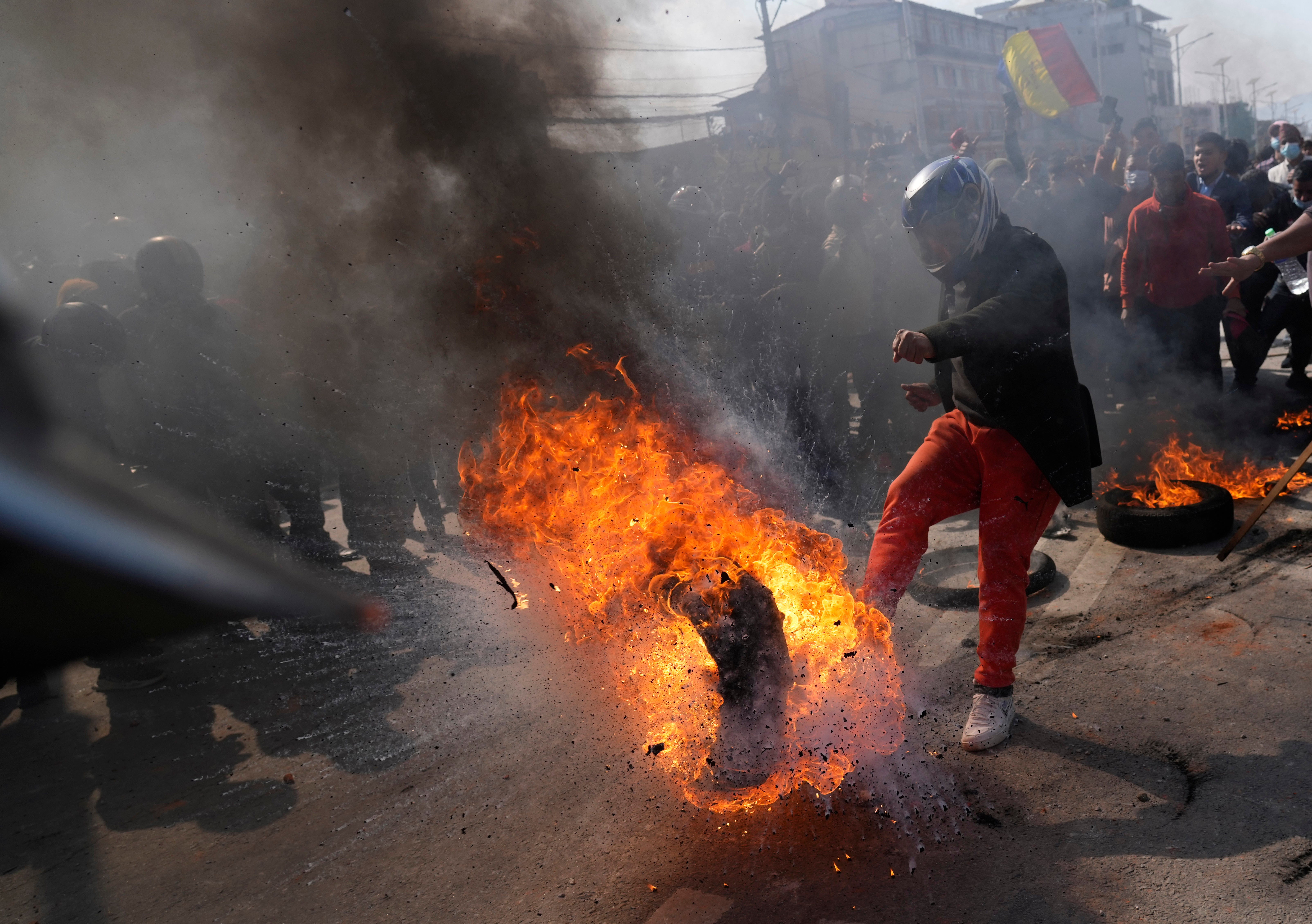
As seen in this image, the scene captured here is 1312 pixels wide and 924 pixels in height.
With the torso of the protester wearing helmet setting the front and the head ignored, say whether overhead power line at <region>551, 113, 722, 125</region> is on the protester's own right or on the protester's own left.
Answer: on the protester's own right

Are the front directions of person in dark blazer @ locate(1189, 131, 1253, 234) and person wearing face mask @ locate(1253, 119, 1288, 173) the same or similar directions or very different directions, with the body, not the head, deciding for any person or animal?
same or similar directions

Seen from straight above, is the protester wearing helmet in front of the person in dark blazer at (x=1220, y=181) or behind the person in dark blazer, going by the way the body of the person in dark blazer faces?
in front

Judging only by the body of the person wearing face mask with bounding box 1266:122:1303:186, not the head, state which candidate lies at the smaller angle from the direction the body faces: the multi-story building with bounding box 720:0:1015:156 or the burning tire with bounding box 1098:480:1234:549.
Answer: the burning tire

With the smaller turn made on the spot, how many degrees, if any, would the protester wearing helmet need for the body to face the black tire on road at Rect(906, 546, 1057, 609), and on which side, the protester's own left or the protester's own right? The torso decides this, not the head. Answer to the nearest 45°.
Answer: approximately 135° to the protester's own right

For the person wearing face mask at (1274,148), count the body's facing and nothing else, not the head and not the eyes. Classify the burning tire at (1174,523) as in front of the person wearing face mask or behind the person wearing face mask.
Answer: in front

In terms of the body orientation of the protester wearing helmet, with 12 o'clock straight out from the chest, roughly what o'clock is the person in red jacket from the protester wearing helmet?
The person in red jacket is roughly at 5 o'clock from the protester wearing helmet.

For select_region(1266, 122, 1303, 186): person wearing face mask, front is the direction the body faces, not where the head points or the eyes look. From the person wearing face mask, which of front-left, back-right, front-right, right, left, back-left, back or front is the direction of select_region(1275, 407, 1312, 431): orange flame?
front-left

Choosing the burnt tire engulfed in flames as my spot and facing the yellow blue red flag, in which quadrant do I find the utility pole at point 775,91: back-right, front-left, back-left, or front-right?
front-left

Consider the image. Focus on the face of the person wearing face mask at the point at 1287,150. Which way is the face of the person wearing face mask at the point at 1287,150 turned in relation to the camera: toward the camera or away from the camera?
toward the camera

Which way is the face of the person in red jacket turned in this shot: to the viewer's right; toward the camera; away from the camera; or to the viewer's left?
toward the camera

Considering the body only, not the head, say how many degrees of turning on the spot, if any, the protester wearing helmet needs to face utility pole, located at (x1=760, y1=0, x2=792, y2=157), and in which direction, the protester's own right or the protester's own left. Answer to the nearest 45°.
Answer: approximately 135° to the protester's own right

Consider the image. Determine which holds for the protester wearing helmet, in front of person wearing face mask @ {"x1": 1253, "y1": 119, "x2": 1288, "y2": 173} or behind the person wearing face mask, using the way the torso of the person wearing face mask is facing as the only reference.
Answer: in front

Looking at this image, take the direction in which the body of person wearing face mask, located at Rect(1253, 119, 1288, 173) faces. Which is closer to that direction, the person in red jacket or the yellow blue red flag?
the person in red jacket

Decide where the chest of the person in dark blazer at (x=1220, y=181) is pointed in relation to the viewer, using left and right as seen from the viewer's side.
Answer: facing the viewer and to the left of the viewer
